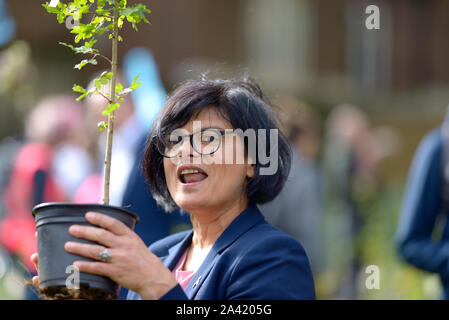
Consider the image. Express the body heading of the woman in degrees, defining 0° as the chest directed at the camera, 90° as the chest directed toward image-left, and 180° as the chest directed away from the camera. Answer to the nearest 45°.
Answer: approximately 45°

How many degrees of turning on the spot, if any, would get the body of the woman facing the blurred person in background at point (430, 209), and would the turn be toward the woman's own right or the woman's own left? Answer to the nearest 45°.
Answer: approximately 180°

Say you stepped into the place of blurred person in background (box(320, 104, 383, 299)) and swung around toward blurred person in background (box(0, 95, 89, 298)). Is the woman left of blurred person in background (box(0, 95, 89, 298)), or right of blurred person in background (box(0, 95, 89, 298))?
left
